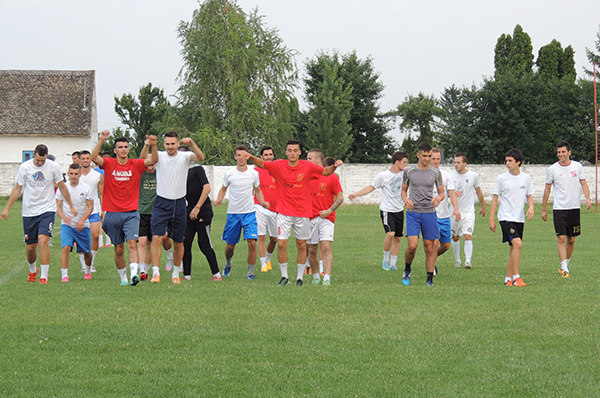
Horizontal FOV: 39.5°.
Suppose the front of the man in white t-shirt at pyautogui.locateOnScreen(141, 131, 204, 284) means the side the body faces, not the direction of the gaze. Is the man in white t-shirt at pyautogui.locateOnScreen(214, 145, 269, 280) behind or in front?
behind

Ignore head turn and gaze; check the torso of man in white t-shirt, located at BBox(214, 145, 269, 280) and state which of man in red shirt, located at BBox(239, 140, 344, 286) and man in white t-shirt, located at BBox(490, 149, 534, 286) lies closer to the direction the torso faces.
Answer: the man in red shirt

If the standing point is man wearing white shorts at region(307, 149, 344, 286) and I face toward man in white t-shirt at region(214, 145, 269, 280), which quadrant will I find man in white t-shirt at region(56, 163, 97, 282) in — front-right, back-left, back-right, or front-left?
front-left

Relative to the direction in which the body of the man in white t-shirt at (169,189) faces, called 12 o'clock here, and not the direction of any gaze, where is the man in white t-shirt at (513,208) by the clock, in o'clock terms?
the man in white t-shirt at (513,208) is roughly at 9 o'clock from the man in white t-shirt at (169,189).

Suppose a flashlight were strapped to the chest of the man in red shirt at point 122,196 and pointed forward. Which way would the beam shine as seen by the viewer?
toward the camera

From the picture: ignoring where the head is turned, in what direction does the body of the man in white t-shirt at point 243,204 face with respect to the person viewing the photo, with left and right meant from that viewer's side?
facing the viewer

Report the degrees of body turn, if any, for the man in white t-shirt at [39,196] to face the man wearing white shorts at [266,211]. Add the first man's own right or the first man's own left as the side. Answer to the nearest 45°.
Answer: approximately 90° to the first man's own left

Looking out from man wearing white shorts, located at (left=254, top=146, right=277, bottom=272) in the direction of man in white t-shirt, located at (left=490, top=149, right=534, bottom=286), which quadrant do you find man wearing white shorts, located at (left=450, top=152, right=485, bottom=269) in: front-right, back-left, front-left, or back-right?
front-left

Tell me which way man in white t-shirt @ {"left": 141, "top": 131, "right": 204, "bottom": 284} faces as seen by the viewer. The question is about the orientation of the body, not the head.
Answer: toward the camera

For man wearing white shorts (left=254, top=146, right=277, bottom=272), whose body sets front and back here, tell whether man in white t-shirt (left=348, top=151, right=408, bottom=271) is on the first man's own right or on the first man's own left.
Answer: on the first man's own left

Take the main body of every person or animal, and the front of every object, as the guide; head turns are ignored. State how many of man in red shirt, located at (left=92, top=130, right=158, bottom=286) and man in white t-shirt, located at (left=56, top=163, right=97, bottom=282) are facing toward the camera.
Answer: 2

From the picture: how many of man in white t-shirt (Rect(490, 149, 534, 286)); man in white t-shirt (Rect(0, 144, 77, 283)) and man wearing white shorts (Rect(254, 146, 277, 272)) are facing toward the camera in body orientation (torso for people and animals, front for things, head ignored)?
3

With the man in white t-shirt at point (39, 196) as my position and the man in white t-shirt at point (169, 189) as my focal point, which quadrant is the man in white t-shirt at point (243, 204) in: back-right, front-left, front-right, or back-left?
front-left

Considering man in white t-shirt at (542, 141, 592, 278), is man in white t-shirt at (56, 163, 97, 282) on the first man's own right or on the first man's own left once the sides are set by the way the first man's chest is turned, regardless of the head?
on the first man's own right

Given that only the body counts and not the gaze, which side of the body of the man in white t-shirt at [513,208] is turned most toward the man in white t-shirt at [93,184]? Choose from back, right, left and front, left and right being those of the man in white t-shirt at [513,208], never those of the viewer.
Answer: right
